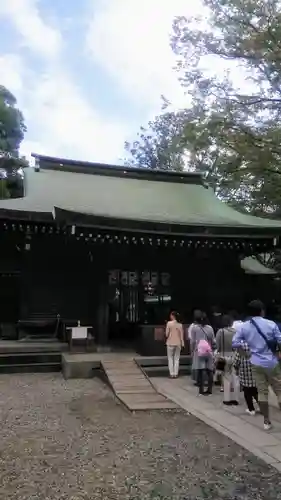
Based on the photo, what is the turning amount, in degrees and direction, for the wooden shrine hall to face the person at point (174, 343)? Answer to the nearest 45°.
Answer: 0° — it already faces them

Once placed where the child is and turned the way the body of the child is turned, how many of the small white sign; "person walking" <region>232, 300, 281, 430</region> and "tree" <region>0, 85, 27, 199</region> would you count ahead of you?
2

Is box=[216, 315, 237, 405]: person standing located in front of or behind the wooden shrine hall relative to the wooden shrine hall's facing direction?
in front

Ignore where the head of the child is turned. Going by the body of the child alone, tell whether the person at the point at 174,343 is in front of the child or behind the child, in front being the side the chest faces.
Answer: in front

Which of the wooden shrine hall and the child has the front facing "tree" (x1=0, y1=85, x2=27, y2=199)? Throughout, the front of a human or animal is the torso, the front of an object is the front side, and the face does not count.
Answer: the child

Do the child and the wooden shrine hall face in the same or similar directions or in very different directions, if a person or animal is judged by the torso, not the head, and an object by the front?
very different directions

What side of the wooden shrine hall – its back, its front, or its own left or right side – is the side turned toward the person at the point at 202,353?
front

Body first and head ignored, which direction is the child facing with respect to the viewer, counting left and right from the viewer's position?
facing away from the viewer and to the left of the viewer

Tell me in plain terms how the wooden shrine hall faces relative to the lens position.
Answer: facing the viewer and to the right of the viewer
